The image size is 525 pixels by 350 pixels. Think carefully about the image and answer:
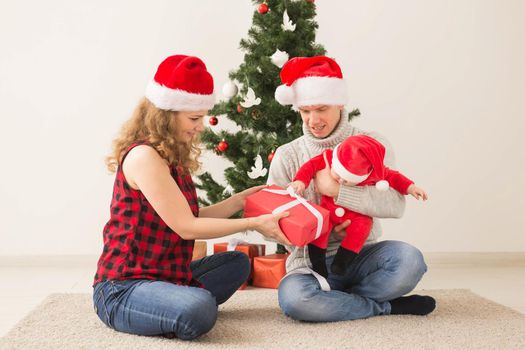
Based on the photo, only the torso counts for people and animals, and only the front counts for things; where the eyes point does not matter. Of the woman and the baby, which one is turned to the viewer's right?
the woman

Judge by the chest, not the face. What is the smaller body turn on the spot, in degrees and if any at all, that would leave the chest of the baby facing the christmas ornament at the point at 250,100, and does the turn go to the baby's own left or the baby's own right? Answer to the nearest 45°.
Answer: approximately 90° to the baby's own right

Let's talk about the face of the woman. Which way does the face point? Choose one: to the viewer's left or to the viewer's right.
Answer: to the viewer's right

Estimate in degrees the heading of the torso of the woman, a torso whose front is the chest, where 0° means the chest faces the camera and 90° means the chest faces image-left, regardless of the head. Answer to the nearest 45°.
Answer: approximately 270°

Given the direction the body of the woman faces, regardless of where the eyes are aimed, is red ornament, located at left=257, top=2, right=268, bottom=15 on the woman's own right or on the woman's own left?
on the woman's own left

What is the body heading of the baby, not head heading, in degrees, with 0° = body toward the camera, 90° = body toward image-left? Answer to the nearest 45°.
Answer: approximately 45°

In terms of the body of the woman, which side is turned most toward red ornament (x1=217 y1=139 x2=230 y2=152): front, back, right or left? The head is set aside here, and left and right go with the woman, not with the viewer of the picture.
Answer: left

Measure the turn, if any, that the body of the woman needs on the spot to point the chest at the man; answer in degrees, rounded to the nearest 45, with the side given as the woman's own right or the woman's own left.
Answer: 0° — they already face them

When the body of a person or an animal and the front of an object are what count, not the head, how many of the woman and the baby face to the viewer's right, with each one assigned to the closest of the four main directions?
1
